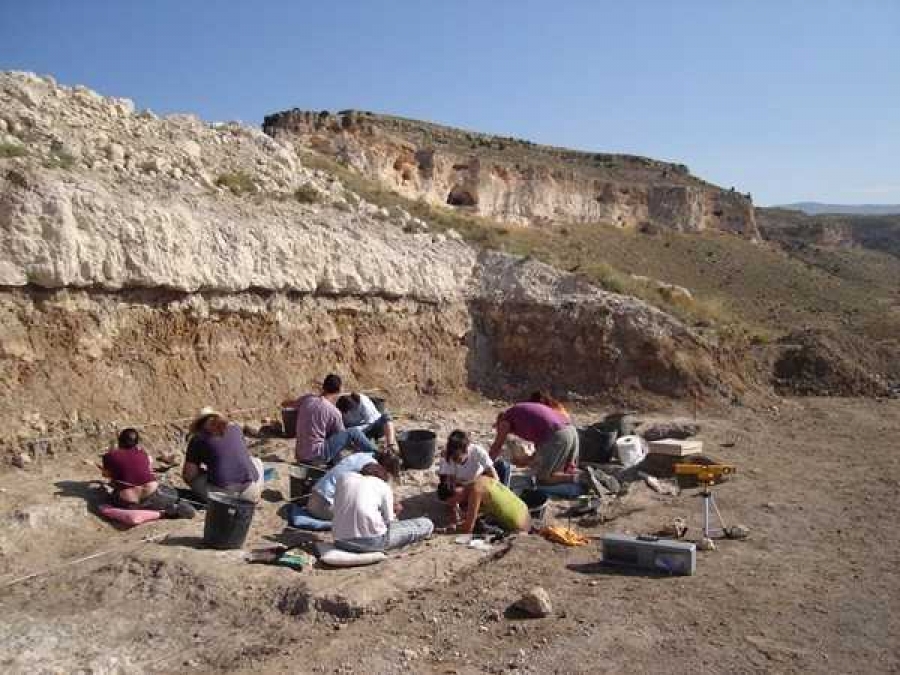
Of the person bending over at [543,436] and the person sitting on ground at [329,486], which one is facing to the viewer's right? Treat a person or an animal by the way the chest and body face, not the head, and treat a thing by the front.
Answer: the person sitting on ground

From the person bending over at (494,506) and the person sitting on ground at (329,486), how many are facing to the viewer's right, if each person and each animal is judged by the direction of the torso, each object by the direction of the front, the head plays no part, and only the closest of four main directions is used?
1

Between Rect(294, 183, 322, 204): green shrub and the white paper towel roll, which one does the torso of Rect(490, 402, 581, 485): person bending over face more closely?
the green shrub

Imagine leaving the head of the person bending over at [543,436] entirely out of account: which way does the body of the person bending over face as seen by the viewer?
to the viewer's left

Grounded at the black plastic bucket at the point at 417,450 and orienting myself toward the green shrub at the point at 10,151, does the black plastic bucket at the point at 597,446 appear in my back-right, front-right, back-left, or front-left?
back-right

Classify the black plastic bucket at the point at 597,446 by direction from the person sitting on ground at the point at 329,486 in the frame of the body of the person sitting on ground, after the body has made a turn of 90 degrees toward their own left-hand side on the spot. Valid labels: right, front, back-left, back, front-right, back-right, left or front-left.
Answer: front-right

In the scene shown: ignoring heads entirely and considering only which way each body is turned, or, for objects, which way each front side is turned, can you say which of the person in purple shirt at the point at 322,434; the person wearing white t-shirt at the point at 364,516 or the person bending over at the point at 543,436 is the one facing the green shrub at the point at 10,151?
the person bending over

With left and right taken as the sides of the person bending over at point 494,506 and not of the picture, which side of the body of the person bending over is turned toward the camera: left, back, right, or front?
left

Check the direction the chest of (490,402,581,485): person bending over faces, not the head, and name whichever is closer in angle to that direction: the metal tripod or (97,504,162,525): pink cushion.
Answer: the pink cushion

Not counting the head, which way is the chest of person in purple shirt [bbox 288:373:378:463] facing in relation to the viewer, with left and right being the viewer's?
facing away from the viewer and to the right of the viewer

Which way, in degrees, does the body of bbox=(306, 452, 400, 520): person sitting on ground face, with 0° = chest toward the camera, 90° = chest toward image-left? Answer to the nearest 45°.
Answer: approximately 270°

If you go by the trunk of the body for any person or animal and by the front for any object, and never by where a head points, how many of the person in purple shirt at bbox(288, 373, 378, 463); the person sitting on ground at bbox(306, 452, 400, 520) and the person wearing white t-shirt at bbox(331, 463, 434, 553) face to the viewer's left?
0

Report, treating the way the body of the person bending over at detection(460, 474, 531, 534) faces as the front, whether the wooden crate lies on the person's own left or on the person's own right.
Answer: on the person's own right

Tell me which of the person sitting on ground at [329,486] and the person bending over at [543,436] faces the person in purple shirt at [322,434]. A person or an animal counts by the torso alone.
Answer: the person bending over

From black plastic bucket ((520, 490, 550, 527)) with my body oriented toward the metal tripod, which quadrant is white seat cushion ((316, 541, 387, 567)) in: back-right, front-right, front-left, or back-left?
back-right
